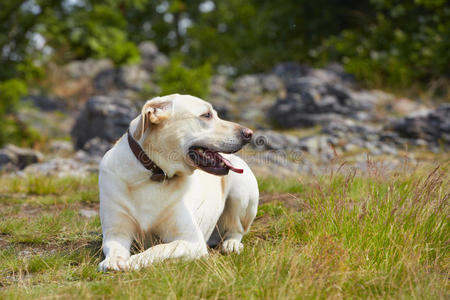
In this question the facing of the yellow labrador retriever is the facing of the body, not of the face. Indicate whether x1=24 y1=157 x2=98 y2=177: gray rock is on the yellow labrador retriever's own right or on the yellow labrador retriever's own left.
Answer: on the yellow labrador retriever's own right

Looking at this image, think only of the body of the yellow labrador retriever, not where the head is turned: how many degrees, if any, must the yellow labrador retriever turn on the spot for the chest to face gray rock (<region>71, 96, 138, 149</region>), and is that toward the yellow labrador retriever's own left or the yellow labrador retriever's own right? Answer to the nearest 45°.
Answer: approximately 135° to the yellow labrador retriever's own right

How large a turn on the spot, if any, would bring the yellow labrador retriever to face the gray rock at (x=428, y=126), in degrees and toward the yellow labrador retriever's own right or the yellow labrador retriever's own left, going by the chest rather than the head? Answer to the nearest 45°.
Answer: approximately 180°

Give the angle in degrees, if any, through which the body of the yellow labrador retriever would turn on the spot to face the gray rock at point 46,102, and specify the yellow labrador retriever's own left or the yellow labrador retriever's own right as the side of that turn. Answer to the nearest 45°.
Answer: approximately 135° to the yellow labrador retriever's own right

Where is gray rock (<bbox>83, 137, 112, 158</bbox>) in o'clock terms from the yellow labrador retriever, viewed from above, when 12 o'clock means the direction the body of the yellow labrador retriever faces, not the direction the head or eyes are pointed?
The gray rock is roughly at 4 o'clock from the yellow labrador retriever.

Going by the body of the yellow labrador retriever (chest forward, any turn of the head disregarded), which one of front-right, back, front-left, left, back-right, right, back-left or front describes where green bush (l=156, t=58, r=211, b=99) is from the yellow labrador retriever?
back-right

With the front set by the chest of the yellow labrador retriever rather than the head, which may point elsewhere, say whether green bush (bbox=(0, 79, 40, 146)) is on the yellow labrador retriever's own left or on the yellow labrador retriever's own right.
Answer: on the yellow labrador retriever's own right

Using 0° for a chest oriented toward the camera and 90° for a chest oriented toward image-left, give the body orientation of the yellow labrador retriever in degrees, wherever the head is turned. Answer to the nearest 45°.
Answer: approximately 45°

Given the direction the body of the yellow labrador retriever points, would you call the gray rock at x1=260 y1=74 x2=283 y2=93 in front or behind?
behind

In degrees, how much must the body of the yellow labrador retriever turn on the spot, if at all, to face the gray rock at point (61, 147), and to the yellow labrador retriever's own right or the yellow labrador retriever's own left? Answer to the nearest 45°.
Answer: approximately 135° to the yellow labrador retriever's own right
